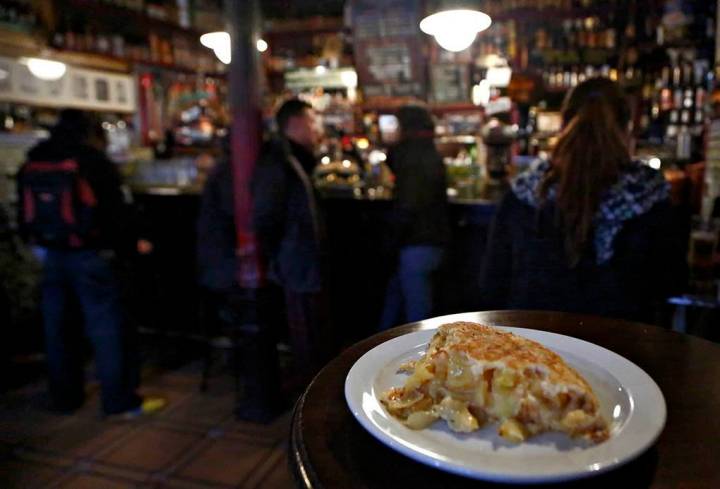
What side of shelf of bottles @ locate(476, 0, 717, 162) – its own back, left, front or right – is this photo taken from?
front

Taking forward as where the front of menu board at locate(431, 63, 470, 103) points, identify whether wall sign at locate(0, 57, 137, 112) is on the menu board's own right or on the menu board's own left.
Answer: on the menu board's own right

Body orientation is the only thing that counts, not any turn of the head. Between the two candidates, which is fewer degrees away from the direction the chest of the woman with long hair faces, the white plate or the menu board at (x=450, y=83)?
the menu board

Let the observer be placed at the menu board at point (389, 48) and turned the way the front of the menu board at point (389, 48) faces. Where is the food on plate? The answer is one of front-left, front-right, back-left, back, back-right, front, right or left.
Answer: front

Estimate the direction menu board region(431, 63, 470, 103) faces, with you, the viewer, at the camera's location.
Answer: facing the viewer

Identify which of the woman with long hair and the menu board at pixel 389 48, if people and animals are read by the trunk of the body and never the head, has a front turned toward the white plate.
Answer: the menu board

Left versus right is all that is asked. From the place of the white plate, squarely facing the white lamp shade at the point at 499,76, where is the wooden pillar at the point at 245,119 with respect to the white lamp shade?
left

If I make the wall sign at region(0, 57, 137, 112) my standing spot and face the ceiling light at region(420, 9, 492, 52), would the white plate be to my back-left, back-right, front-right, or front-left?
front-right

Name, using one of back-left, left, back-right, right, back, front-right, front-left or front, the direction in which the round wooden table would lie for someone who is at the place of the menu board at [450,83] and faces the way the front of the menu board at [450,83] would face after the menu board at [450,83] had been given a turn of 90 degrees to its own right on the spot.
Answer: left

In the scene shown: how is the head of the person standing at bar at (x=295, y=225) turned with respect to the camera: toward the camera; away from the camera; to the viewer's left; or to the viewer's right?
to the viewer's right

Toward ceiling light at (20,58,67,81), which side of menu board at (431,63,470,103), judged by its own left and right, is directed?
right

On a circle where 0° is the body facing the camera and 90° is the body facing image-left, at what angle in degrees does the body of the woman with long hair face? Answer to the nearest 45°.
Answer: approximately 180°

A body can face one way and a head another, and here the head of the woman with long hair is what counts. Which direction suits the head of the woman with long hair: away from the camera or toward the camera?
away from the camera

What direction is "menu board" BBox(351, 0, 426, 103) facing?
toward the camera

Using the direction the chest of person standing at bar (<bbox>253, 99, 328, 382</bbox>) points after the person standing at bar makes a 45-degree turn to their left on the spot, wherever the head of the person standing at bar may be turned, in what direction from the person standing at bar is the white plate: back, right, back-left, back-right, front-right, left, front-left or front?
back-right

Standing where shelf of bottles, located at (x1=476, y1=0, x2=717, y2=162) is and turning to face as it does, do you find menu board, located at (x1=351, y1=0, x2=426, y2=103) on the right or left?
on its right

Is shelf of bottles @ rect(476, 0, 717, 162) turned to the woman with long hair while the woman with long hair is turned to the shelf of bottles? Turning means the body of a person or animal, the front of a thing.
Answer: yes

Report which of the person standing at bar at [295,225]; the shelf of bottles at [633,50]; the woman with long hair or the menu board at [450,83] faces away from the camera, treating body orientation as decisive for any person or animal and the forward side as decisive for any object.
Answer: the woman with long hair

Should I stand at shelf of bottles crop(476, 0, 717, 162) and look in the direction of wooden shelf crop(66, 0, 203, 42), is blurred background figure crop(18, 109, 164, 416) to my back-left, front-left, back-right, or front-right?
front-left

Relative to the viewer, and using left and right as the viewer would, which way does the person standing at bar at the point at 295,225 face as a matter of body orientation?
facing to the right of the viewer

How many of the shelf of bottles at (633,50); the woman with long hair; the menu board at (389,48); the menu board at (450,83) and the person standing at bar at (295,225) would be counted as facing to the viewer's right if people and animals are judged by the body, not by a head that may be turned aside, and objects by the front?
1
